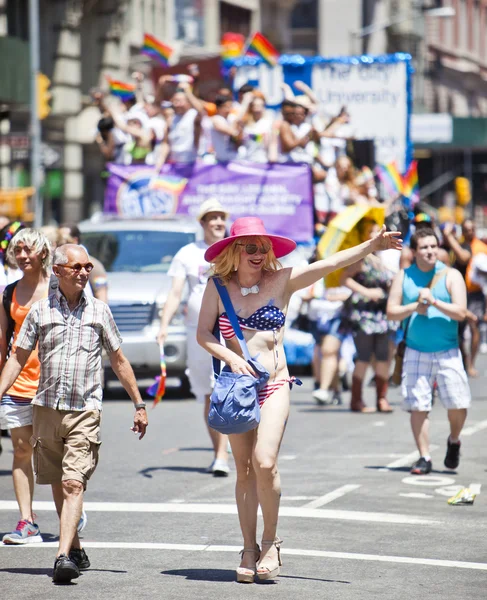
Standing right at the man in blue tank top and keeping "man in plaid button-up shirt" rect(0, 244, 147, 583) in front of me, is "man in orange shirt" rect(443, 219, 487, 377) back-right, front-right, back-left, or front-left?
back-right

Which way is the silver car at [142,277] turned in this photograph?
toward the camera

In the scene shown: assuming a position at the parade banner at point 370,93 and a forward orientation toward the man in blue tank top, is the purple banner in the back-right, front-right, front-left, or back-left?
front-right

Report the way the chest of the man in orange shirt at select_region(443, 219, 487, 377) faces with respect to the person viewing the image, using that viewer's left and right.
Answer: facing the viewer

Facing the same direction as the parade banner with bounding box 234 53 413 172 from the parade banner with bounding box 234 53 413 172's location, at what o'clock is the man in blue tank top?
The man in blue tank top is roughly at 12 o'clock from the parade banner.

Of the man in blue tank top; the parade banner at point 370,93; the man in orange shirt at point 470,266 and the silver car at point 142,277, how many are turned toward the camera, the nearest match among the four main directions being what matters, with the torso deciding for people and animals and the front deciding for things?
4

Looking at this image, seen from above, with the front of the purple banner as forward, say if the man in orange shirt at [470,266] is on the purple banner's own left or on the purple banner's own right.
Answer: on the purple banner's own left

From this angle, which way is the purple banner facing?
toward the camera

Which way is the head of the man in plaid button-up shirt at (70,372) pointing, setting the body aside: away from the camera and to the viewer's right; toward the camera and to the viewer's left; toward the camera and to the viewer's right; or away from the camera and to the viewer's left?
toward the camera and to the viewer's right

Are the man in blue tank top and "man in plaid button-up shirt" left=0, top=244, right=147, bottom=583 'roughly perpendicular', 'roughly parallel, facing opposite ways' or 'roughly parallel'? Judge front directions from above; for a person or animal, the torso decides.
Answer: roughly parallel

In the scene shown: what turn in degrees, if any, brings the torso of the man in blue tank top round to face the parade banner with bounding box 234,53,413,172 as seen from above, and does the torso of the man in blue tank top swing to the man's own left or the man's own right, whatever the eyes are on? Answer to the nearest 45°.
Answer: approximately 180°
